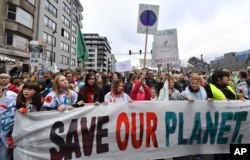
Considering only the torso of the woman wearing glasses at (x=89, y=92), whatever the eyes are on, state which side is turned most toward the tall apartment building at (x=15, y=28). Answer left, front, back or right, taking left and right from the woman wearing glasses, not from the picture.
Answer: back

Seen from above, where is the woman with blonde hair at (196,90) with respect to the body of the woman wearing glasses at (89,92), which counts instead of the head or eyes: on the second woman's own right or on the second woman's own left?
on the second woman's own left

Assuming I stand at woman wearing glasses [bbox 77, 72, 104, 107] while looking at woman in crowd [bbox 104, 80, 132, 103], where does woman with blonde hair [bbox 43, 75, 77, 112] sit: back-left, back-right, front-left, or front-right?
back-right

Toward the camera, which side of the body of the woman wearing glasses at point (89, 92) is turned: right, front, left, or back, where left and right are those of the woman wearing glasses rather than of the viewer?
front

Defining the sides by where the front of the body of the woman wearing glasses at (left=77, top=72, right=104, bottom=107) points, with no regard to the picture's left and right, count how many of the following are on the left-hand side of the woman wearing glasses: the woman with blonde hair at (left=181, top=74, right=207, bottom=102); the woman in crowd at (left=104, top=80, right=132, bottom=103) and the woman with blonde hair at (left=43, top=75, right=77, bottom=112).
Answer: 2

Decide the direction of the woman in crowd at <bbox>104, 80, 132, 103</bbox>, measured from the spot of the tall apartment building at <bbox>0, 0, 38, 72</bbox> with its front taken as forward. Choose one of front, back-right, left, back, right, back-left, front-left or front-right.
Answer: front-right

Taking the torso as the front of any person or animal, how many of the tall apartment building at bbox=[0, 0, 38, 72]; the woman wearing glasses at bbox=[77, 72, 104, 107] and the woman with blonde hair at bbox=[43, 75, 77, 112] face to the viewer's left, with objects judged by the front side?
0

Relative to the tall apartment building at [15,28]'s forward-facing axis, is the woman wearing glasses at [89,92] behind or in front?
in front

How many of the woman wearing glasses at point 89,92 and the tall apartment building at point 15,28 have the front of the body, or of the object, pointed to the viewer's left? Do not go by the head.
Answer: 0

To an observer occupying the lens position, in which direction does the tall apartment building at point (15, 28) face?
facing the viewer and to the right of the viewer

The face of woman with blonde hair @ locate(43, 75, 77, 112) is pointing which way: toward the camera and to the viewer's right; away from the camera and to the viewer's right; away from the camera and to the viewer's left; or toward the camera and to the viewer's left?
toward the camera and to the viewer's right

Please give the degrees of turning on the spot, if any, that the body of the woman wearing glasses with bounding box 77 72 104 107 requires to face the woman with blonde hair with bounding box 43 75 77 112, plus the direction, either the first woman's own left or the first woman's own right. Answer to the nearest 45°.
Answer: approximately 45° to the first woman's own right

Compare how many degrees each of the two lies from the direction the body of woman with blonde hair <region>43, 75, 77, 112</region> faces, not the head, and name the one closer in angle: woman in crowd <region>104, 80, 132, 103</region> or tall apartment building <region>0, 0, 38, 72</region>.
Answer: the woman in crowd

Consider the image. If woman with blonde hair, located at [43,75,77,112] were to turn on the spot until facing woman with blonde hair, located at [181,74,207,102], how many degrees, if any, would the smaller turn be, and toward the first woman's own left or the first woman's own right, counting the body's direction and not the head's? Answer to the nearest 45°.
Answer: approximately 45° to the first woman's own left

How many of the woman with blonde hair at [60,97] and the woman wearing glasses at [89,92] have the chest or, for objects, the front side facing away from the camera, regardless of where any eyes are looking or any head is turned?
0

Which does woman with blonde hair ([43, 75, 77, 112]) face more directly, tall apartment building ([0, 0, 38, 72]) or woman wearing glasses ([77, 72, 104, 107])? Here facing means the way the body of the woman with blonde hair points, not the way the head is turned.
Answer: the woman wearing glasses
